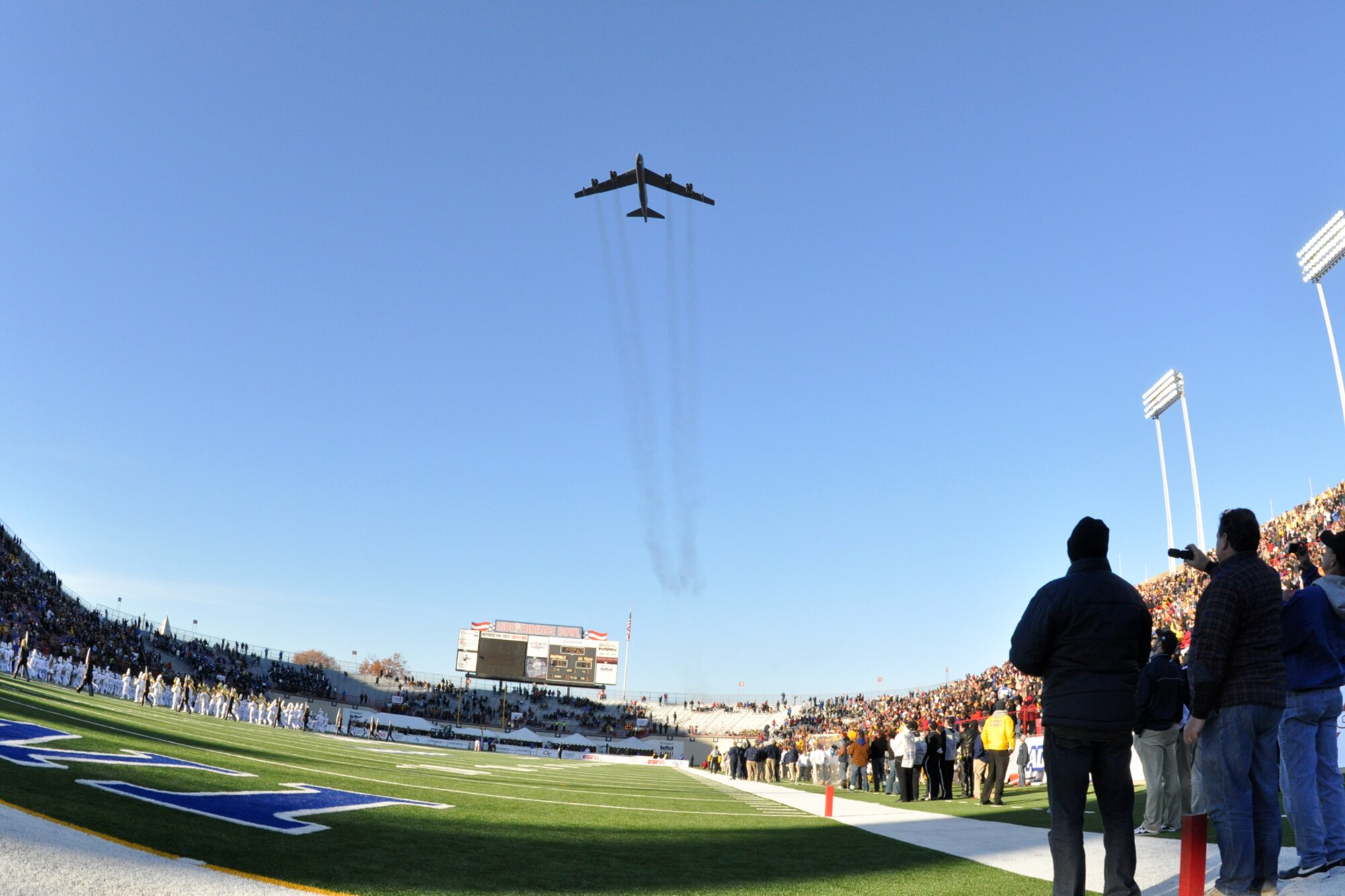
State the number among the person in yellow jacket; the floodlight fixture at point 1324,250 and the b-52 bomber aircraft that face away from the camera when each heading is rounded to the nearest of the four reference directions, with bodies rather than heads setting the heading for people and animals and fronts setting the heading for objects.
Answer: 1

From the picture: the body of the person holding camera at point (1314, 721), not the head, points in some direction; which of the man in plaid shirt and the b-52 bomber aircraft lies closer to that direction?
the b-52 bomber aircraft

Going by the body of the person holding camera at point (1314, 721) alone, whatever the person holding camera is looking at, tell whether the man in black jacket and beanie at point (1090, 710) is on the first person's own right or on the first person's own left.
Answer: on the first person's own left

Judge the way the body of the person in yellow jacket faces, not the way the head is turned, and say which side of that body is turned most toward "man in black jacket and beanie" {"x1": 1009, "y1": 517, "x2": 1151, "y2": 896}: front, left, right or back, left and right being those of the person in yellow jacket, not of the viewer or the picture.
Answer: back

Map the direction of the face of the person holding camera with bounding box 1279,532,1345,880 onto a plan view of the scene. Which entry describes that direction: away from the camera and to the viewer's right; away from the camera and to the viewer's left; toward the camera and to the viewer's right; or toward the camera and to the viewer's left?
away from the camera and to the viewer's left

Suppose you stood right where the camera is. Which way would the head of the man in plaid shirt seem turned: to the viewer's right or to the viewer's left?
to the viewer's left

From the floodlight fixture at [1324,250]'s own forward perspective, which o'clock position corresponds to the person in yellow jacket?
The person in yellow jacket is roughly at 11 o'clock from the floodlight fixture.

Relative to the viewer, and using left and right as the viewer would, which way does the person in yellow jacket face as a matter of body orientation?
facing away from the viewer

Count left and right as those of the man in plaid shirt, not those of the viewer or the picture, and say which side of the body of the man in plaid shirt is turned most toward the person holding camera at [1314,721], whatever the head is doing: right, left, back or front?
right

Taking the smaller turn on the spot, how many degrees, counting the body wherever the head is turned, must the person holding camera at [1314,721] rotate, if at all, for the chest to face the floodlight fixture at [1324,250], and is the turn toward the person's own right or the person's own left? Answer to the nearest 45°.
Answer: approximately 45° to the person's own right

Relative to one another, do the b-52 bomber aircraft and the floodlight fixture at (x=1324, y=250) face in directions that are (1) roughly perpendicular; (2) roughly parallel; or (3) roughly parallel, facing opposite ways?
roughly perpendicular

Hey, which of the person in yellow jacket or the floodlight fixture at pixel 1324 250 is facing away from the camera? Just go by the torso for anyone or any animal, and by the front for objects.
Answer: the person in yellow jacket
